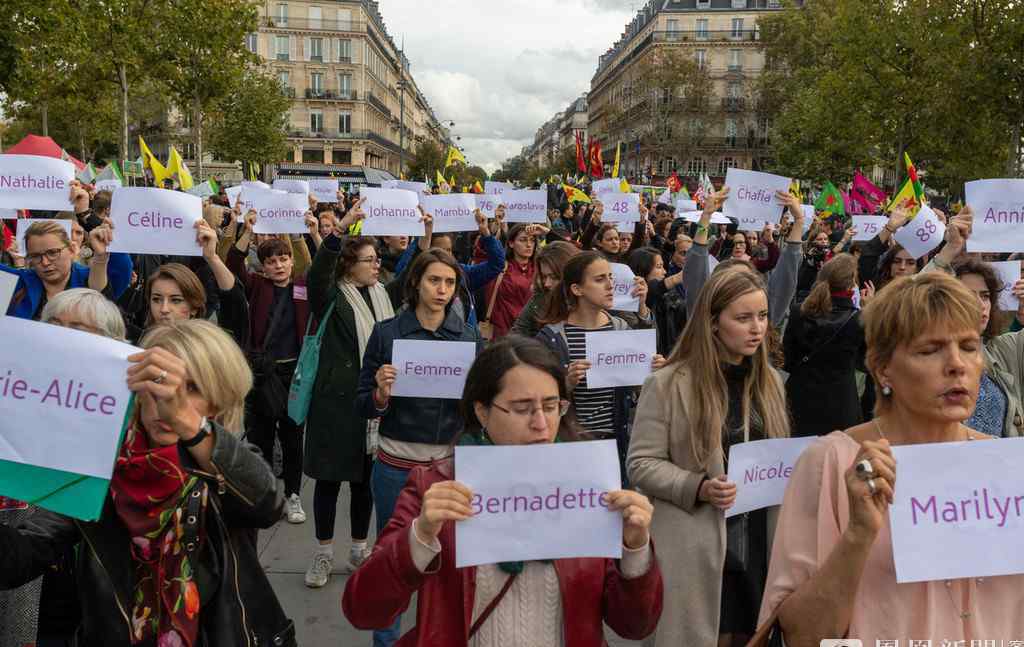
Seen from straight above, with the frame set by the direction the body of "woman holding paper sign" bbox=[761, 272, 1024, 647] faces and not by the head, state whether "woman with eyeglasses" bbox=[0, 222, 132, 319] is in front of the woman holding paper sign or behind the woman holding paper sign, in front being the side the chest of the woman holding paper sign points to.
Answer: behind

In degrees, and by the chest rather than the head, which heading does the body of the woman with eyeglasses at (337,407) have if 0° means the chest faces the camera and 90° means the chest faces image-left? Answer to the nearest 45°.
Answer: approximately 315°

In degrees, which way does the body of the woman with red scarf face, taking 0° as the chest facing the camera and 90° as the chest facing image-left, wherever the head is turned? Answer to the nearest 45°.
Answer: approximately 45°

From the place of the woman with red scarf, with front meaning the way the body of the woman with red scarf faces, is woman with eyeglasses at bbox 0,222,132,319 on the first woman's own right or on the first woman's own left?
on the first woman's own right

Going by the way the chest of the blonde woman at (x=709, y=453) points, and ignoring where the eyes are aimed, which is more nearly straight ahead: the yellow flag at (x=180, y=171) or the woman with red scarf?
the woman with red scarf

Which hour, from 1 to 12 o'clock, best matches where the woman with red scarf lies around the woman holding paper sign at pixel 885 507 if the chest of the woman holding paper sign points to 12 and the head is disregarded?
The woman with red scarf is roughly at 4 o'clock from the woman holding paper sign.

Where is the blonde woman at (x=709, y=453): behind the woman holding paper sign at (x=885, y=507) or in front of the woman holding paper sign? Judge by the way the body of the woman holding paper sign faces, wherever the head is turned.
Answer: behind

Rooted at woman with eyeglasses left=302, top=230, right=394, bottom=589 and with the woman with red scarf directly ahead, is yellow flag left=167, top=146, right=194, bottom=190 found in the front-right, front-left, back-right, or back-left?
back-right

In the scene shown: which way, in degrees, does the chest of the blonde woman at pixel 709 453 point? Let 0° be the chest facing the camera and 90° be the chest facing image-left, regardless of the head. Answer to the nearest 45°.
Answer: approximately 315°
